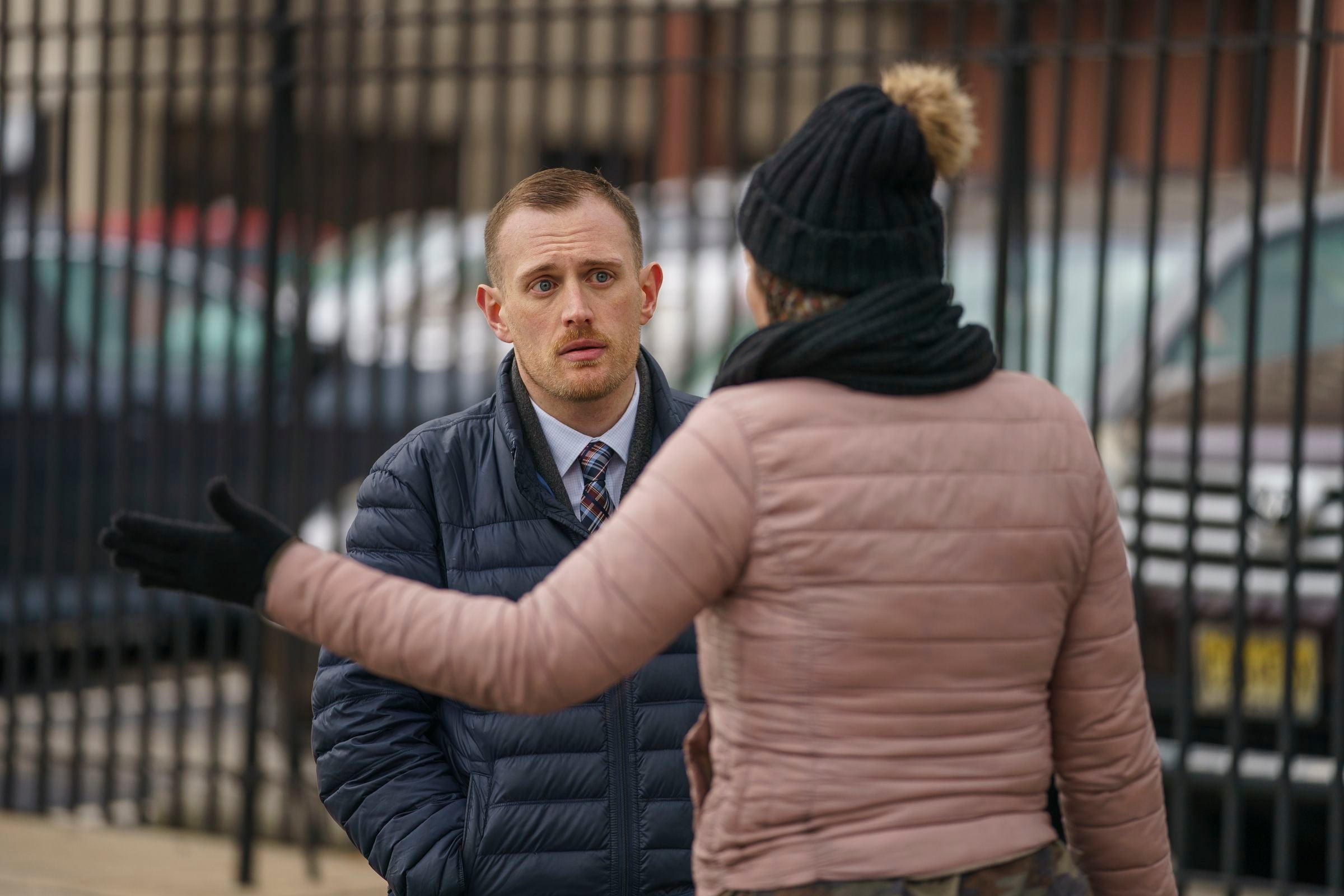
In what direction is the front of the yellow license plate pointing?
toward the camera

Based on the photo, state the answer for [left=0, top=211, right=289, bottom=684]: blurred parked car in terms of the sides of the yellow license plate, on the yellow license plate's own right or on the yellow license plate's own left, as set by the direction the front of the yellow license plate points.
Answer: on the yellow license plate's own right
